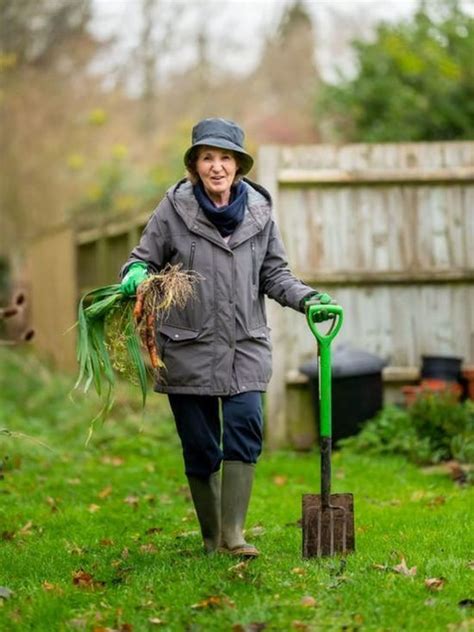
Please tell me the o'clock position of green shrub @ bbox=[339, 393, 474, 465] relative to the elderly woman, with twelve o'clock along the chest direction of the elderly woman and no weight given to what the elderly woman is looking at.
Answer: The green shrub is roughly at 7 o'clock from the elderly woman.

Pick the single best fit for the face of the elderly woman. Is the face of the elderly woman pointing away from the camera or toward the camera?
toward the camera

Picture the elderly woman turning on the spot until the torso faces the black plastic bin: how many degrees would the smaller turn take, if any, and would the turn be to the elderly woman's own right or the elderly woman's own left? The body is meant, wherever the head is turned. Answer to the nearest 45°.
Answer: approximately 180°

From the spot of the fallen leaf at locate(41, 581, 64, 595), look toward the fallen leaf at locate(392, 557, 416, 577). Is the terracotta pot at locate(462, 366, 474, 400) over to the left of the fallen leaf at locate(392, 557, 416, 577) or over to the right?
left

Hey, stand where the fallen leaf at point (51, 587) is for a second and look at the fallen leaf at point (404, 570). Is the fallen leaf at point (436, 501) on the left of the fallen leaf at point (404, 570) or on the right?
left

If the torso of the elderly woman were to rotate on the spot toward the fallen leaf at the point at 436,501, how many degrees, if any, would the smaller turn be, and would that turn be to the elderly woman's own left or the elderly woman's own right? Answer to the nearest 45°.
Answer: approximately 135° to the elderly woman's own left

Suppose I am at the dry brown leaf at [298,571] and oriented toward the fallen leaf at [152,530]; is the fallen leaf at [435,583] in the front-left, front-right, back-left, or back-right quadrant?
back-right

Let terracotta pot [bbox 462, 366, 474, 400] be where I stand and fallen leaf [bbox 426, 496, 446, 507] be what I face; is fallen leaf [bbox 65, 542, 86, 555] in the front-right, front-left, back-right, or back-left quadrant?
front-right

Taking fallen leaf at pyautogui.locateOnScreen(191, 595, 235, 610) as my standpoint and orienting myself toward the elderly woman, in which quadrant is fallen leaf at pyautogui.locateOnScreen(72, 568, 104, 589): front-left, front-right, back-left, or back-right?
front-left

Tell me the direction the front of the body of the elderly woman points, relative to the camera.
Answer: toward the camera
